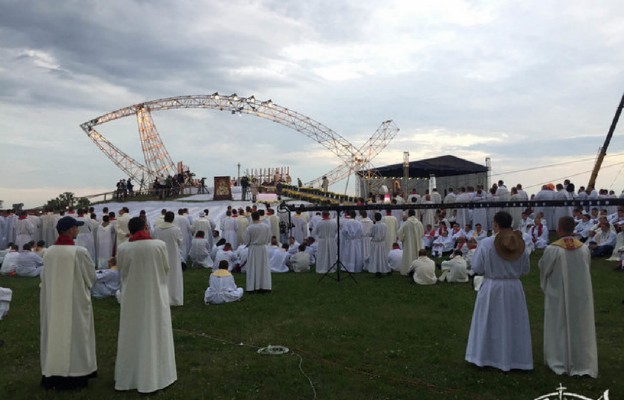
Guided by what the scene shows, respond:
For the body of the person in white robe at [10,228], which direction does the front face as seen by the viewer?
away from the camera

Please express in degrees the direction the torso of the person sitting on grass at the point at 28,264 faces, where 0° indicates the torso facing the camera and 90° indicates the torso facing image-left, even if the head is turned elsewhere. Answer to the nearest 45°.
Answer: approximately 180°

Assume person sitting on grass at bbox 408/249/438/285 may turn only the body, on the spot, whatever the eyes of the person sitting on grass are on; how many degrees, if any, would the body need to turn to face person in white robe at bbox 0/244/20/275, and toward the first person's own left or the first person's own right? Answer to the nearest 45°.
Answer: approximately 90° to the first person's own left

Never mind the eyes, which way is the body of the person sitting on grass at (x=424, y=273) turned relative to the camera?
away from the camera

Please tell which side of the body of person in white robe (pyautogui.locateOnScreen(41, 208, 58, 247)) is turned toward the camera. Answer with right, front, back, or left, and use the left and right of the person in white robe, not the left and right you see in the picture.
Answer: back

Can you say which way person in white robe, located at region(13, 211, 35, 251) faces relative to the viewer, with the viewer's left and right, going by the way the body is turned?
facing away from the viewer

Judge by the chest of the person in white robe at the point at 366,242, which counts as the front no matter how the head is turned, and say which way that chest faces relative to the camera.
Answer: away from the camera

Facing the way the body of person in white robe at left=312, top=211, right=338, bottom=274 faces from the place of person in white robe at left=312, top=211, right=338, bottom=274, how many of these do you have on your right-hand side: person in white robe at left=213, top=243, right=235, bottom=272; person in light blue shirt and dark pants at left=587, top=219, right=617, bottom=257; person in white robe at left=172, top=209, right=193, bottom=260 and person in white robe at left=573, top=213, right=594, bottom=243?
2

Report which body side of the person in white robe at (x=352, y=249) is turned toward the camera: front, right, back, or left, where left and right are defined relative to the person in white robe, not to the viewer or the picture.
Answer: back

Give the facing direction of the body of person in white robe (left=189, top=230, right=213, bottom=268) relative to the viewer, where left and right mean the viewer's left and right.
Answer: facing away from the viewer

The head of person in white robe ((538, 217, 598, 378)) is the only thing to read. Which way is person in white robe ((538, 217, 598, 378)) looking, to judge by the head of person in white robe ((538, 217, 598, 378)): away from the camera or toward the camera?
away from the camera

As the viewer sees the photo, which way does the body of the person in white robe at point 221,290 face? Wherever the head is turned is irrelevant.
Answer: away from the camera

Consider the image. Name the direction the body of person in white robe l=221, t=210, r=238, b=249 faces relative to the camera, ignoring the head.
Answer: away from the camera
